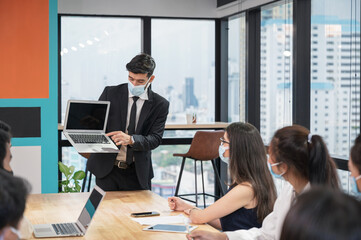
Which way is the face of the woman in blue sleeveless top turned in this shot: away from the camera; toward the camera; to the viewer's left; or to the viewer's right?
to the viewer's left

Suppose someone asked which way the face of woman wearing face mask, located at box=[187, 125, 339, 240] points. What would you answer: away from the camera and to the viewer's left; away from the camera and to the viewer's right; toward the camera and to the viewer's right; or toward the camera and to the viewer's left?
away from the camera and to the viewer's left

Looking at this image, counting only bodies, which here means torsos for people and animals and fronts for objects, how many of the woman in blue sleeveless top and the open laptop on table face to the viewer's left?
2

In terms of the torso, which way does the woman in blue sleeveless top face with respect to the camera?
to the viewer's left

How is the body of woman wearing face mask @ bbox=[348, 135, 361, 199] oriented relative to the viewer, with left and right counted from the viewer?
facing to the left of the viewer

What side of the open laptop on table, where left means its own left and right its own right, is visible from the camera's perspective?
left

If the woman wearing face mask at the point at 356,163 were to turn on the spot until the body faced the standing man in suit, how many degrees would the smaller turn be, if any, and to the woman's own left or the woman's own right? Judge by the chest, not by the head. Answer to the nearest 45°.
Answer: approximately 45° to the woman's own right
